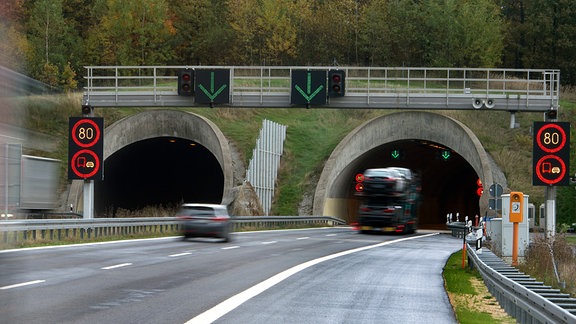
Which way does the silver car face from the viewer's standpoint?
away from the camera

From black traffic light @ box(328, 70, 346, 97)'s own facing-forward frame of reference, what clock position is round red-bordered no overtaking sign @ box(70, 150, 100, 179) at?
The round red-bordered no overtaking sign is roughly at 2 o'clock from the black traffic light.

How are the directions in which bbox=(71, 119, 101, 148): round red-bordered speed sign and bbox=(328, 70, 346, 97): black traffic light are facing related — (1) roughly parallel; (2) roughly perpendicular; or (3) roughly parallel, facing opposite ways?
roughly parallel

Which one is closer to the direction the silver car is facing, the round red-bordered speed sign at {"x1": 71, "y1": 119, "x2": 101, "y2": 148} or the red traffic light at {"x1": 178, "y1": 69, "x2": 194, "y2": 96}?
the red traffic light

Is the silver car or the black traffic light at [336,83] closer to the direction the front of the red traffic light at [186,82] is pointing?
the silver car

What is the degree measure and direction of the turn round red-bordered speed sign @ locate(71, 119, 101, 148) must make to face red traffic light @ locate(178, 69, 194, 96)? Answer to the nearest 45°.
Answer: approximately 135° to its left

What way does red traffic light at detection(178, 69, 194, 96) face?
toward the camera

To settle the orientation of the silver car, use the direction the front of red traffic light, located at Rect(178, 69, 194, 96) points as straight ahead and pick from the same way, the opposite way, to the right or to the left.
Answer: the opposite way

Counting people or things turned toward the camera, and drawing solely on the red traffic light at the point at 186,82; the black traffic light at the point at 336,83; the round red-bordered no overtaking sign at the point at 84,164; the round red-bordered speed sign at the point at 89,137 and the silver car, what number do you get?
4

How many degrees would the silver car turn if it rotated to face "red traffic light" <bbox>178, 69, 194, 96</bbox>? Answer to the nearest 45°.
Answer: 0° — it already faces it

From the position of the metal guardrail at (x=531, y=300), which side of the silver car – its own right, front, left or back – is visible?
back

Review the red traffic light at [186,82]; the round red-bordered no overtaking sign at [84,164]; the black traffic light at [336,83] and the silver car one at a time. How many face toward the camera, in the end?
3

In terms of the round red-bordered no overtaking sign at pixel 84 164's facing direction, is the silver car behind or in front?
in front

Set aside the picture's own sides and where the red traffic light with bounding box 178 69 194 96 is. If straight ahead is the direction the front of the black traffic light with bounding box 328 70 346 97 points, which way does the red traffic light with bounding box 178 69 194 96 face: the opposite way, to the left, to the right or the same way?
the same way

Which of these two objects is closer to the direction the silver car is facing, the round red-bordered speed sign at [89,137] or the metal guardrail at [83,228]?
the round red-bordered speed sign

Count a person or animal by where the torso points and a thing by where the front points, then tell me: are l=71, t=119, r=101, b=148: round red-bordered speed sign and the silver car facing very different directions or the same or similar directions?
very different directions

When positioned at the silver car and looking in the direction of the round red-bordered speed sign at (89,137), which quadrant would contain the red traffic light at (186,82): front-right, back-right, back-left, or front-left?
front-right

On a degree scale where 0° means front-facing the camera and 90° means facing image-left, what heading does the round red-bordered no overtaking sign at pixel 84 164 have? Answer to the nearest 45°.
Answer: approximately 0°

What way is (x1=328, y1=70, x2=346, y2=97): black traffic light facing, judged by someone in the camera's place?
facing the viewer
